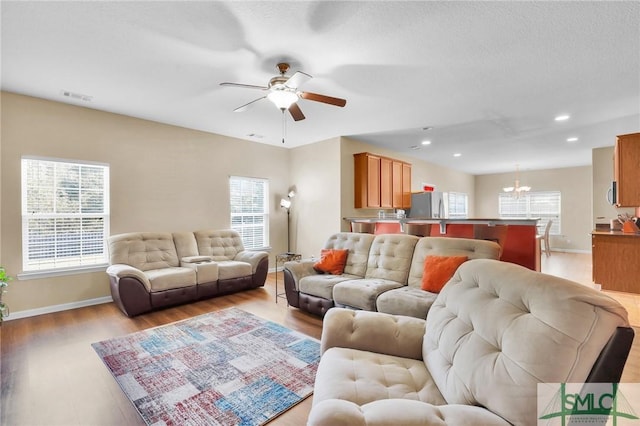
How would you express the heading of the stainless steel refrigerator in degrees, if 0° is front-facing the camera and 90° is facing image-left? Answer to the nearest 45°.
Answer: approximately 315°

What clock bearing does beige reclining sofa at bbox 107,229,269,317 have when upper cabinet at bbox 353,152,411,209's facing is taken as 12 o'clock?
The beige reclining sofa is roughly at 3 o'clock from the upper cabinet.

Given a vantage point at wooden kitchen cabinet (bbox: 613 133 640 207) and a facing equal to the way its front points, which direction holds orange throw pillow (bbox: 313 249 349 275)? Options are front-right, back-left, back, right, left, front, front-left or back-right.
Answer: front-left

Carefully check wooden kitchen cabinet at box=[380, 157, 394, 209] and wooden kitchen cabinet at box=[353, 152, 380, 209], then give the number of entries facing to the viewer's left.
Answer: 0

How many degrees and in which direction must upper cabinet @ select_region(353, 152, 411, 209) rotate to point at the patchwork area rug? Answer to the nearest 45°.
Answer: approximately 45° to its right

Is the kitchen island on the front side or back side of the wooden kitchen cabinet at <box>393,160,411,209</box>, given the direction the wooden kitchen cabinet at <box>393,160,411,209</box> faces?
on the front side

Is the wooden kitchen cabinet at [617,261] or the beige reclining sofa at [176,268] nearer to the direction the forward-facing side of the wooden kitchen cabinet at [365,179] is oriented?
the wooden kitchen cabinet

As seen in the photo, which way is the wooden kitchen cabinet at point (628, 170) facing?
to the viewer's left

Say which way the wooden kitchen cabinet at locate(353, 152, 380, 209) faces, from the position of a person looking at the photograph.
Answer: facing the viewer and to the right of the viewer

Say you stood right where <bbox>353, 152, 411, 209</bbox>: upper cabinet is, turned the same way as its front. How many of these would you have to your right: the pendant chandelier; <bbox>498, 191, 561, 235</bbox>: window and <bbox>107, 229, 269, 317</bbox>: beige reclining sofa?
1

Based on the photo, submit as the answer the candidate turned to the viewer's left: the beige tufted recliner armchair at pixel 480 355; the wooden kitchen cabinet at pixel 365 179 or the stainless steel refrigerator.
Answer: the beige tufted recliner armchair

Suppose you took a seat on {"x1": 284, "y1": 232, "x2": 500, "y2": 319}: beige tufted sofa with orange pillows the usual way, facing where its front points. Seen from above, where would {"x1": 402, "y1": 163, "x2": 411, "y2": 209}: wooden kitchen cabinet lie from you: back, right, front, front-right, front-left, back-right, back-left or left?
back-right

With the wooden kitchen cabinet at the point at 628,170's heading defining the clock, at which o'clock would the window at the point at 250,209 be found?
The window is roughly at 11 o'clock from the wooden kitchen cabinet.

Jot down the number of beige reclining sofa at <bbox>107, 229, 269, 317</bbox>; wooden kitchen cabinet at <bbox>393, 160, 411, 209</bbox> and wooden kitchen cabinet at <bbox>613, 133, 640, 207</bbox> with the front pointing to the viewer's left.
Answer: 1
